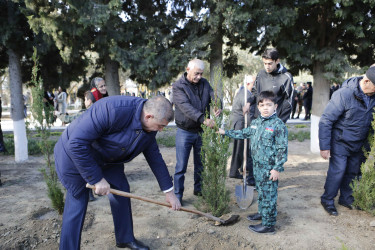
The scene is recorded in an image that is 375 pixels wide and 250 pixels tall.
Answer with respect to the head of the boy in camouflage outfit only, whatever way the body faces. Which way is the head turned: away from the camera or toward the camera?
toward the camera

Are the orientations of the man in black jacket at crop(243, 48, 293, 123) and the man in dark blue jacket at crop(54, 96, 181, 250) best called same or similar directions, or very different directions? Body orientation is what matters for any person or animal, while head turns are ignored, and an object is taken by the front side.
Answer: very different directions

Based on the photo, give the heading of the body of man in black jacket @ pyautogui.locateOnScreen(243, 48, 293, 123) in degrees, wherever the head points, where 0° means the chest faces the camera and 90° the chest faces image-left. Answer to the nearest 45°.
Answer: approximately 45°

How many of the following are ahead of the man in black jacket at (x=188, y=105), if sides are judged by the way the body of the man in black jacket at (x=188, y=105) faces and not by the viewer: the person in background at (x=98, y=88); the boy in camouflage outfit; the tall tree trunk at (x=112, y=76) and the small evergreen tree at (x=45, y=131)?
1

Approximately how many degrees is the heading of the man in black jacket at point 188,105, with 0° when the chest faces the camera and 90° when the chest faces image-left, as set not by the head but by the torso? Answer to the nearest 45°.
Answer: approximately 315°

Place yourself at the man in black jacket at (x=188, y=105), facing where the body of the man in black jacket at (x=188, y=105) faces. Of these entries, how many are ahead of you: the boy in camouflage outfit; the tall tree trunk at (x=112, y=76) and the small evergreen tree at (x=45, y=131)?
1

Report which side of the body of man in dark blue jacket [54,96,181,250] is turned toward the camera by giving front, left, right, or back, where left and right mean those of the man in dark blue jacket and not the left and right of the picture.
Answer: right

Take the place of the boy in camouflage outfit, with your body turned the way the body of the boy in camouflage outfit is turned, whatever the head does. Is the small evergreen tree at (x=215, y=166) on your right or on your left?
on your right

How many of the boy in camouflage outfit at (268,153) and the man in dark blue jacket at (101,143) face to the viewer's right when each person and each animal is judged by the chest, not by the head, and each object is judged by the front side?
1

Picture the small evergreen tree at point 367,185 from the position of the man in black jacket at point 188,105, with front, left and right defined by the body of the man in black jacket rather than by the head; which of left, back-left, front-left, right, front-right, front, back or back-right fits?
front-left

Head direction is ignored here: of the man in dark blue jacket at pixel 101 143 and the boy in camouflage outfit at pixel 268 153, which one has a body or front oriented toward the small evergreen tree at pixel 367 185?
the man in dark blue jacket

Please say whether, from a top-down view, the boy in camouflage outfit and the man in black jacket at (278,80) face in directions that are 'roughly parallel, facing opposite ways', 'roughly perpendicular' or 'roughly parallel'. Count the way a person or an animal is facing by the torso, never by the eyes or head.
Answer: roughly parallel

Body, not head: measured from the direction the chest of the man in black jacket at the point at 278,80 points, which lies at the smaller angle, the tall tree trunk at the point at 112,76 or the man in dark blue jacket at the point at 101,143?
the man in dark blue jacket

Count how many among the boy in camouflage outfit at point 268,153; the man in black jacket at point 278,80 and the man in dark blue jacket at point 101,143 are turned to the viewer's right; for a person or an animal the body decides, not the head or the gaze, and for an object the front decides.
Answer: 1

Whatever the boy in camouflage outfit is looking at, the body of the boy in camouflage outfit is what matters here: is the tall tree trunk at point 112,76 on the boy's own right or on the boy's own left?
on the boy's own right

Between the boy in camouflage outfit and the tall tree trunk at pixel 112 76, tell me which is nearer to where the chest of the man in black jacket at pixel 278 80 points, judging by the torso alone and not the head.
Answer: the boy in camouflage outfit
